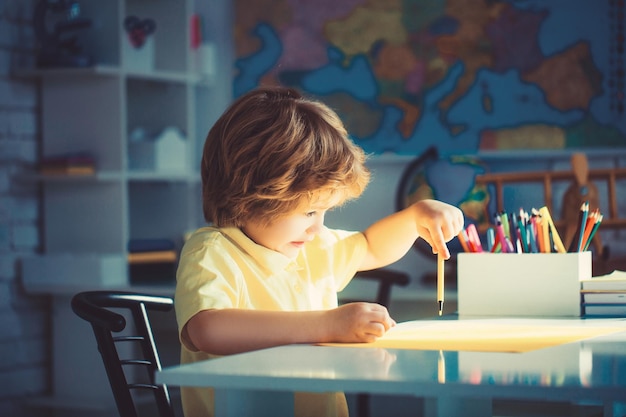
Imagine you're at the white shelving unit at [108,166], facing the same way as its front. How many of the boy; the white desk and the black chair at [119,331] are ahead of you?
3

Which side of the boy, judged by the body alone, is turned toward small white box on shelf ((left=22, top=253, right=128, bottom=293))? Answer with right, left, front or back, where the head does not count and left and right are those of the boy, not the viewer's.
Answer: back

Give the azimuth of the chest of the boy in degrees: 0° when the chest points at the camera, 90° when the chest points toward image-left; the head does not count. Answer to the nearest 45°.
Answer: approximately 315°

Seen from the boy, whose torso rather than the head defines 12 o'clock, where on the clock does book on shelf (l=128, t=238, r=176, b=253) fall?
The book on shelf is roughly at 7 o'clock from the boy.

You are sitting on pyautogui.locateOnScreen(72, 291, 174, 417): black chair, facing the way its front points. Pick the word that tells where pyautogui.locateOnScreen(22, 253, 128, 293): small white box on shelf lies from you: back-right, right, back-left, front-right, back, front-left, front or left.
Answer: back-left

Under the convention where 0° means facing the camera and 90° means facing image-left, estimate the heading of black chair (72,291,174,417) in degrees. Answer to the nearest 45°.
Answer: approximately 315°
